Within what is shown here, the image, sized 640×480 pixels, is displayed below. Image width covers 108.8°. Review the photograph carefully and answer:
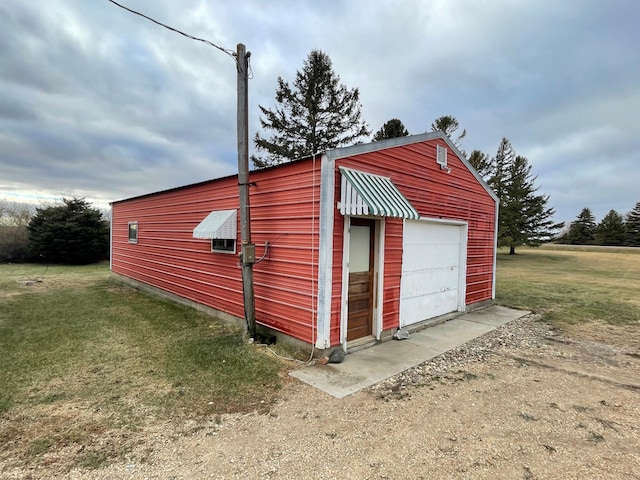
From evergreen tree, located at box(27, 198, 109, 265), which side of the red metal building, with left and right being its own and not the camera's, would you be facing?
back

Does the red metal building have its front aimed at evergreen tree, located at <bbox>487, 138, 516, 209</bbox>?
no

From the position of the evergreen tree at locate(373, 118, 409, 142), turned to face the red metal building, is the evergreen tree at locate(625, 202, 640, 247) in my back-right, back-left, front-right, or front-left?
back-left

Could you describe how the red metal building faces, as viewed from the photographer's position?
facing the viewer and to the right of the viewer

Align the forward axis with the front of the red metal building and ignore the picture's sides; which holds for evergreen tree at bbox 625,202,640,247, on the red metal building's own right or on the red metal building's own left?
on the red metal building's own left

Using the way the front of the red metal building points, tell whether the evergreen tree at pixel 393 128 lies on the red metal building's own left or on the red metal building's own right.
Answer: on the red metal building's own left

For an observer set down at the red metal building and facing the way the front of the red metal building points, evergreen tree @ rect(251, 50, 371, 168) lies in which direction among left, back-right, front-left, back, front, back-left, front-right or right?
back-left

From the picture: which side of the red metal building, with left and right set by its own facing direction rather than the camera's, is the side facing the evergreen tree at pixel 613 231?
left

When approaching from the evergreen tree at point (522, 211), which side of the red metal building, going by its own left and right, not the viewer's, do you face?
left
